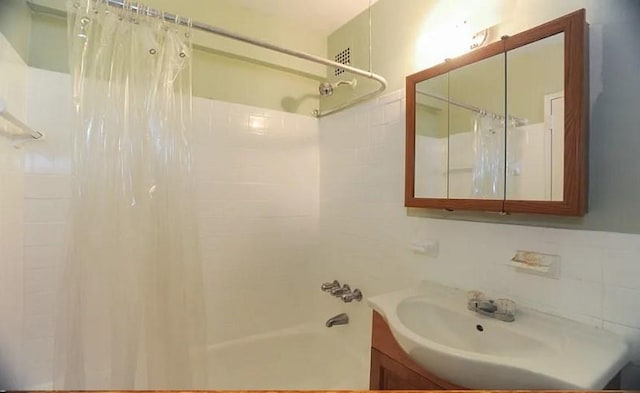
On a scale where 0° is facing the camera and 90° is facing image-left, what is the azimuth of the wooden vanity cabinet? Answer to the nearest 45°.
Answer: approximately 45°

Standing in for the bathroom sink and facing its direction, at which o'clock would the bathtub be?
The bathtub is roughly at 2 o'clock from the bathroom sink.

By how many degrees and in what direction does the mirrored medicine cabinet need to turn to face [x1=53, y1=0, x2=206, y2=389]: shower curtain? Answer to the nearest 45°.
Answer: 0° — it already faces it

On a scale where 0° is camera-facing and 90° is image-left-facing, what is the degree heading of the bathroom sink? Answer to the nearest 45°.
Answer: approximately 45°

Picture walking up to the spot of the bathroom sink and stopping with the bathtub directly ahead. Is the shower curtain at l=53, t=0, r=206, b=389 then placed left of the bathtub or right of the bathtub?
left

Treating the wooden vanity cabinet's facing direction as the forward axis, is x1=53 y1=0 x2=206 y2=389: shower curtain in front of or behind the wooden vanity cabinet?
in front

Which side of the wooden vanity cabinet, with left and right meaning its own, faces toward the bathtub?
right
